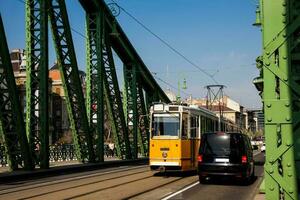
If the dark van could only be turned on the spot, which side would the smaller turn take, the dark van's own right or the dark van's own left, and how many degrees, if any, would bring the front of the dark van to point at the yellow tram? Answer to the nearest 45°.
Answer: approximately 45° to the dark van's own left

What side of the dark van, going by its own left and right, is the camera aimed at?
back
